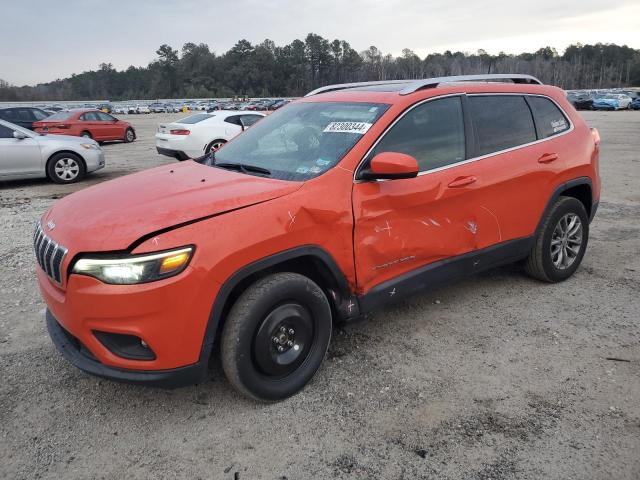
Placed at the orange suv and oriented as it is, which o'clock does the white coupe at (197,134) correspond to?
The white coupe is roughly at 4 o'clock from the orange suv.

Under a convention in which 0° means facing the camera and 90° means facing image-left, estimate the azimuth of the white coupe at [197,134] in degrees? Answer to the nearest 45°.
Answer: approximately 225°

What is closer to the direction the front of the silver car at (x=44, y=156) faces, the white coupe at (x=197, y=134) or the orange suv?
the white coupe

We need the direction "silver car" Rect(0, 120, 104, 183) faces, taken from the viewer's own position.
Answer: facing to the right of the viewer

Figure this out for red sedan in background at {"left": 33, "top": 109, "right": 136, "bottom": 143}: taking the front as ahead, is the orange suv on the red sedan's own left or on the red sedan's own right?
on the red sedan's own right

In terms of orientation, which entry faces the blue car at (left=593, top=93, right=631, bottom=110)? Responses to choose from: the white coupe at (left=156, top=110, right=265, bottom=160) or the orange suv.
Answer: the white coupe

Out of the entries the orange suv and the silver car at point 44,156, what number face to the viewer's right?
1

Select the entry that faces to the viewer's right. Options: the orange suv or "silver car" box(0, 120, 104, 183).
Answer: the silver car

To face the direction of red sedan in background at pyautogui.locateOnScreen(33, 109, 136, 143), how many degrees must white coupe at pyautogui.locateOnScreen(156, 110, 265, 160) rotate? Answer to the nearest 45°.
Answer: approximately 90° to its left

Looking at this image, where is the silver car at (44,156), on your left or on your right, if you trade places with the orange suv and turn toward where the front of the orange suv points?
on your right

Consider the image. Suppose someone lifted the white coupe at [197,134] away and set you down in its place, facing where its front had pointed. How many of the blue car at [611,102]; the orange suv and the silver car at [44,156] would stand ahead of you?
1

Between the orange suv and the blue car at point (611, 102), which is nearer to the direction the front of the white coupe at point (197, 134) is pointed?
the blue car

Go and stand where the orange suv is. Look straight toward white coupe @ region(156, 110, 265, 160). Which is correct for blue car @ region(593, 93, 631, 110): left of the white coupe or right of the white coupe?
right

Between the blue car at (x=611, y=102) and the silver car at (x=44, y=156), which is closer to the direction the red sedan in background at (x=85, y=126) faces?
the blue car

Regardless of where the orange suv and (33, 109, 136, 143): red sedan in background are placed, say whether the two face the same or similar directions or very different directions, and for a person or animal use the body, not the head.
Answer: very different directions

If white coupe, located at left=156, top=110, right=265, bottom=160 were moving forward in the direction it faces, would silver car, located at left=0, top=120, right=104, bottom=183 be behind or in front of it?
behind

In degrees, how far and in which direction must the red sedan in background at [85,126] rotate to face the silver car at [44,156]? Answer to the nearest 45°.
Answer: approximately 135° to its right
